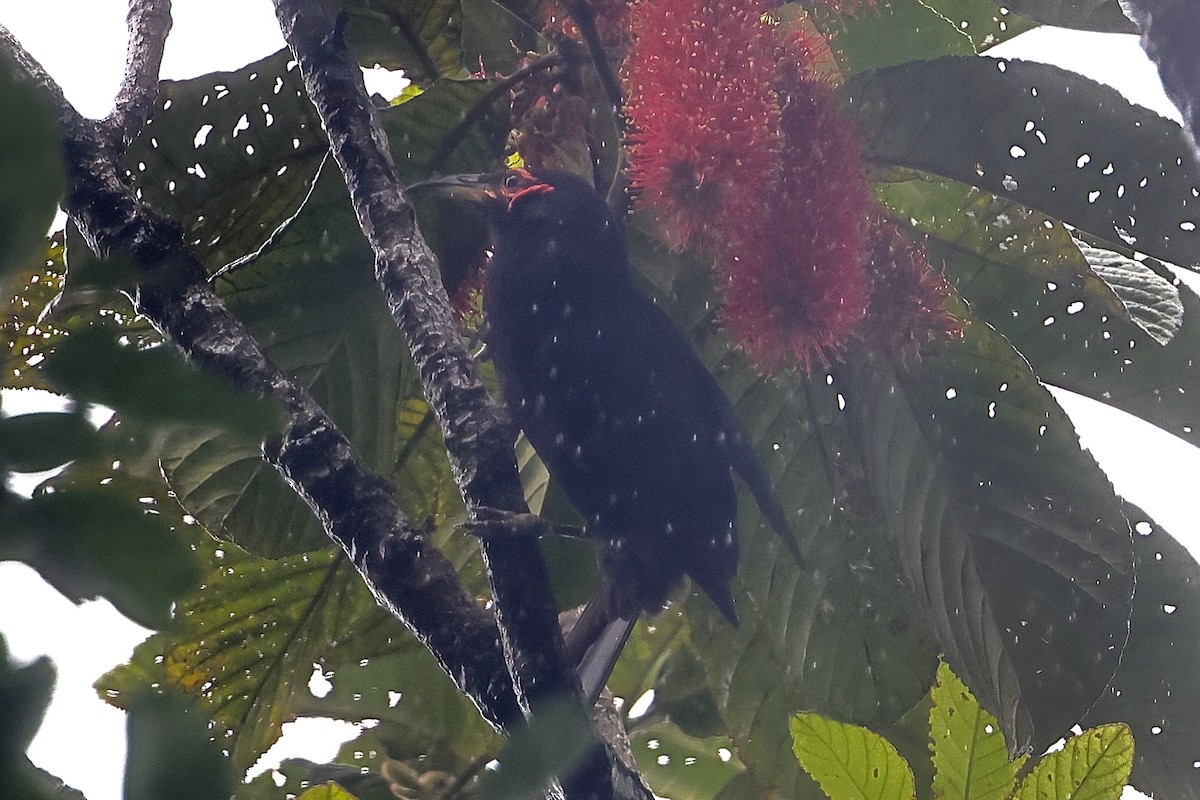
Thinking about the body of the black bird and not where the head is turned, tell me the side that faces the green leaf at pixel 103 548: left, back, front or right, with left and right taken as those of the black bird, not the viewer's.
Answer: left

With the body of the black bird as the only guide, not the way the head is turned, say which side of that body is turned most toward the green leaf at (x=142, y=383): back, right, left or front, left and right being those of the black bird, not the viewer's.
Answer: left

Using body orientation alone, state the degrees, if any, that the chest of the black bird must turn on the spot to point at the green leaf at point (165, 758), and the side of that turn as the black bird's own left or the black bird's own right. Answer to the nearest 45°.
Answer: approximately 90° to the black bird's own left

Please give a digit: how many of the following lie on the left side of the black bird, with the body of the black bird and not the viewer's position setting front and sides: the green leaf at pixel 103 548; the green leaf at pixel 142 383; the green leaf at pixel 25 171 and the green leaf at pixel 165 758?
4

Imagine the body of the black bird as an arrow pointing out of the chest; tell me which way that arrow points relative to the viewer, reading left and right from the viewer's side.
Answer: facing to the left of the viewer

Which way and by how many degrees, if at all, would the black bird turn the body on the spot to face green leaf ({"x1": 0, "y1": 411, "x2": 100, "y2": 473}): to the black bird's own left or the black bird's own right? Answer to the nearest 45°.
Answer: approximately 90° to the black bird's own left
